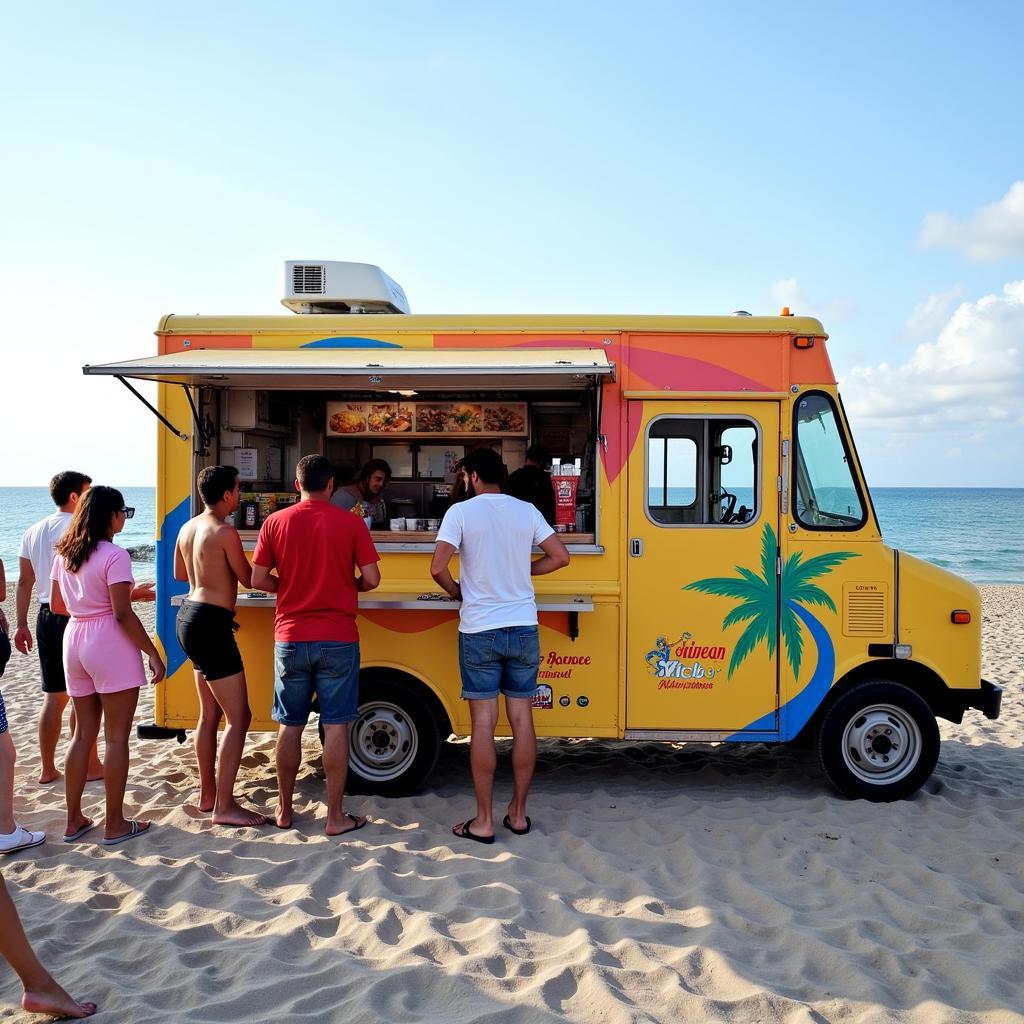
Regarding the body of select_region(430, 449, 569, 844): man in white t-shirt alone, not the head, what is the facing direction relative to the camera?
away from the camera

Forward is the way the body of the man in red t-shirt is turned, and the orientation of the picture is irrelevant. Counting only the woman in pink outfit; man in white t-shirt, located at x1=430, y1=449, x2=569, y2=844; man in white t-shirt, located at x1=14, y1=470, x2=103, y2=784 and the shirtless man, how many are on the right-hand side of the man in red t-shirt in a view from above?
1

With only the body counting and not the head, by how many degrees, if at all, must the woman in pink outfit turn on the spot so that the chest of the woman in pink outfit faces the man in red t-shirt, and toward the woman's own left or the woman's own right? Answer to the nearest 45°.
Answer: approximately 45° to the woman's own right

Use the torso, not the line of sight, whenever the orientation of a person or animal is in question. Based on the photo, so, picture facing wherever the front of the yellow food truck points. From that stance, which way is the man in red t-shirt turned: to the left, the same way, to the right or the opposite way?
to the left

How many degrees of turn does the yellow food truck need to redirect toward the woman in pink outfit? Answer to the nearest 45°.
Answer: approximately 180°

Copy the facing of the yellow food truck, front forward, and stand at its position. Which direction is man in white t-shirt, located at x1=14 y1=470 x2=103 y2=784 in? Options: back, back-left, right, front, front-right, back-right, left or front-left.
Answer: back

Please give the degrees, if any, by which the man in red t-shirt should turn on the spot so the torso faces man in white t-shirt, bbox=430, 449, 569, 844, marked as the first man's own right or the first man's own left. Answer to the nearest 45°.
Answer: approximately 90° to the first man's own right

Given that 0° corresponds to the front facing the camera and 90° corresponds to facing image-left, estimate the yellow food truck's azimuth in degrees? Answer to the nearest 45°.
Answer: approximately 270°

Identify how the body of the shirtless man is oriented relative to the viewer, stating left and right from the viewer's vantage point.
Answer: facing away from the viewer and to the right of the viewer

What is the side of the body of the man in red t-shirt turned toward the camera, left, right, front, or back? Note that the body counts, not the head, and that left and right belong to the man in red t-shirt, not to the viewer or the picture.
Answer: back

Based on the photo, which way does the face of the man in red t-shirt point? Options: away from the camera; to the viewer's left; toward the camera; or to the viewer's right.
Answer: away from the camera

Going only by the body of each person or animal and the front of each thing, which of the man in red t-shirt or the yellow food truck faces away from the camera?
the man in red t-shirt

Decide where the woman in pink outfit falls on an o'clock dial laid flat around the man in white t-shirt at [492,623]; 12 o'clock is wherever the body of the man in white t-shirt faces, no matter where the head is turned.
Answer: The woman in pink outfit is roughly at 9 o'clock from the man in white t-shirt.

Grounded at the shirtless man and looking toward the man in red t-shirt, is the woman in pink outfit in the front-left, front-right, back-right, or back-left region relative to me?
back-right

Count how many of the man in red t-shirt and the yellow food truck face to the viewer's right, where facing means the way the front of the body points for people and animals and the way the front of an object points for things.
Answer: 1

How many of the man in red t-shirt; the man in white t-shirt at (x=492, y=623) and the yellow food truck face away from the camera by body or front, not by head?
2

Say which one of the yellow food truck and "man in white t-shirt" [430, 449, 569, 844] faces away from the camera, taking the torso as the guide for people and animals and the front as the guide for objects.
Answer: the man in white t-shirt

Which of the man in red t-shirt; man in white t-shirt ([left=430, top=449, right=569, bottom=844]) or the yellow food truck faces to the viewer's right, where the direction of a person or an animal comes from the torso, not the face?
the yellow food truck

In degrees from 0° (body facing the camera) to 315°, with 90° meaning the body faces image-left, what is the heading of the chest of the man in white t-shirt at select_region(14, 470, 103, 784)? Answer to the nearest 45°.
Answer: approximately 225°
